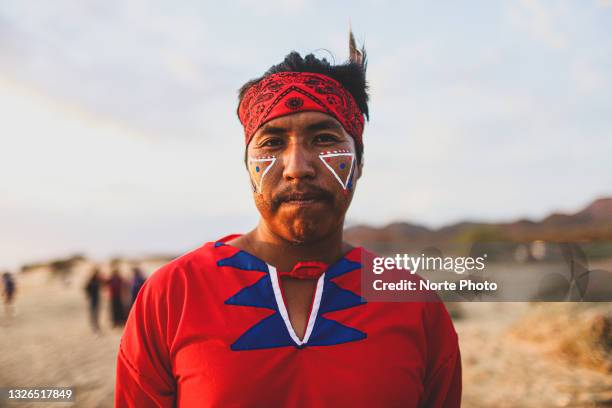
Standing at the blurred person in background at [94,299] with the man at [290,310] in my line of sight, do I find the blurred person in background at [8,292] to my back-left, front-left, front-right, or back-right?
back-right

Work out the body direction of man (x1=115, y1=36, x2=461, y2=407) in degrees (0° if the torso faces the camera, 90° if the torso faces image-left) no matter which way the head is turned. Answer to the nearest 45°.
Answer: approximately 0°

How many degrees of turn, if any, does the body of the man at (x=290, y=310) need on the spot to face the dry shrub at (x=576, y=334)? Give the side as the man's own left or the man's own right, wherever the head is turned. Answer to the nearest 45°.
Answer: approximately 135° to the man's own left

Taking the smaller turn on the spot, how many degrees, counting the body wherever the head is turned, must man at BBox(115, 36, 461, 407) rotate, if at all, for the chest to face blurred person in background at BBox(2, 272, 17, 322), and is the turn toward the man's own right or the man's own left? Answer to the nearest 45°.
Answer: approximately 135° to the man's own right

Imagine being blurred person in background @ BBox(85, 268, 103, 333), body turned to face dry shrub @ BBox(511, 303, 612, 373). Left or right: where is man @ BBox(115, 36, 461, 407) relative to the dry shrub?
right

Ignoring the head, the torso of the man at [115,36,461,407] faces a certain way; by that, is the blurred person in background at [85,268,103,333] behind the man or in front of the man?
behind
